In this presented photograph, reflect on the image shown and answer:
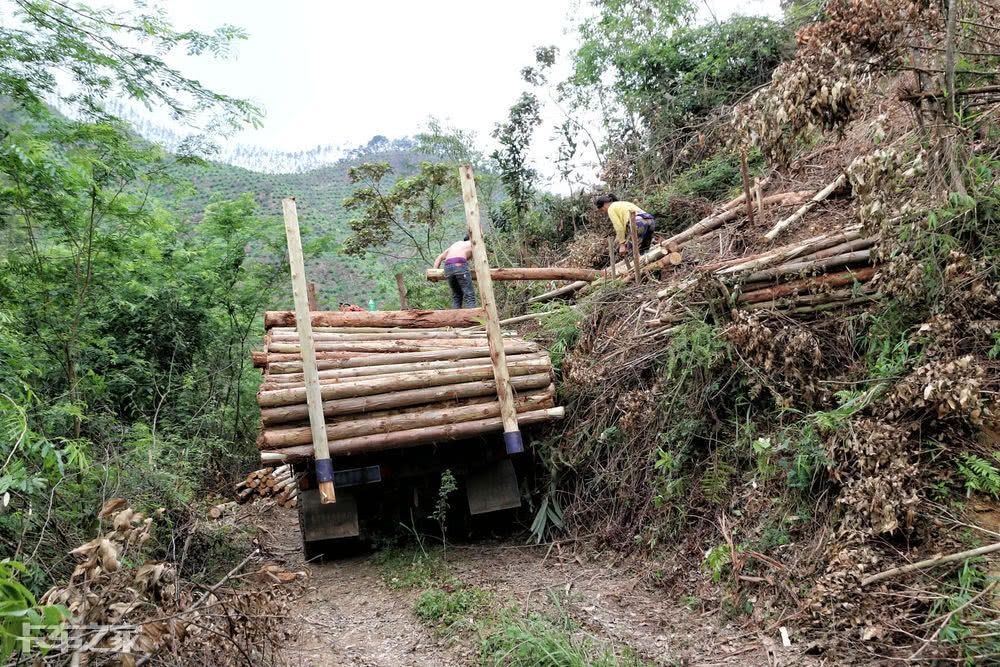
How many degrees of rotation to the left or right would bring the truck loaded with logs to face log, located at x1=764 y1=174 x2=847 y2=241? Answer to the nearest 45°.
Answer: approximately 90° to its right

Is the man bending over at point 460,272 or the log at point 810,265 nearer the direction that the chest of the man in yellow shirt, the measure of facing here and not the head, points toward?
the man bending over

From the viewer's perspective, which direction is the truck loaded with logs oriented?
away from the camera

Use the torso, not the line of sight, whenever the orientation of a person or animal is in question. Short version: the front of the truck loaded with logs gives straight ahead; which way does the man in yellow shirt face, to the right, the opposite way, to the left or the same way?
to the left

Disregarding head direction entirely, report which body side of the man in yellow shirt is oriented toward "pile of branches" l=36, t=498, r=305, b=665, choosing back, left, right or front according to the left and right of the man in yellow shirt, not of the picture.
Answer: left

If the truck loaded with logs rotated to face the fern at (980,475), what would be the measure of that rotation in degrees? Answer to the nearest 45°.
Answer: approximately 135° to its right

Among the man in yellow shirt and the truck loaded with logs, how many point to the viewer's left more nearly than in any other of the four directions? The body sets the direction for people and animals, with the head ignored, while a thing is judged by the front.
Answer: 1

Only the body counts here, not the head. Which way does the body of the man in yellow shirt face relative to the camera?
to the viewer's left

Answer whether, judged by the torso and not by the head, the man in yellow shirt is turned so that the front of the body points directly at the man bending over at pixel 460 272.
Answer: yes

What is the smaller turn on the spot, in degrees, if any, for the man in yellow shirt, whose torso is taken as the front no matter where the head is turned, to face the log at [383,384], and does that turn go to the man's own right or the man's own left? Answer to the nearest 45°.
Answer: approximately 45° to the man's own left

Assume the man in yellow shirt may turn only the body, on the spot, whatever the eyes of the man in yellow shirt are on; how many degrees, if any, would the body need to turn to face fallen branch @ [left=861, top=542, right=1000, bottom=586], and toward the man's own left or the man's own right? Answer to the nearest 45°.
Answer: approximately 90° to the man's own left

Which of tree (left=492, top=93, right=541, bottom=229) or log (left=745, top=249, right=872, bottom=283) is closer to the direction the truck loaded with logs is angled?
the tree

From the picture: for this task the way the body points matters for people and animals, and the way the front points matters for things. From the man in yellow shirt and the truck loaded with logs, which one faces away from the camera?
the truck loaded with logs
